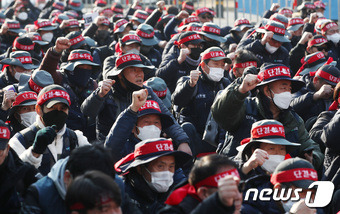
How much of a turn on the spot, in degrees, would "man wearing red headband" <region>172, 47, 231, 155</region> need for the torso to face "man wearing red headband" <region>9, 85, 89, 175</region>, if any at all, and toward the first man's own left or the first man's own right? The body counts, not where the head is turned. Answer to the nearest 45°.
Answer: approximately 90° to the first man's own right

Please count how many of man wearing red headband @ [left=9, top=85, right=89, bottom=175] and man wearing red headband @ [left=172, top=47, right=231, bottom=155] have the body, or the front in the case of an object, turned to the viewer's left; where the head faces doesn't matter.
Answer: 0

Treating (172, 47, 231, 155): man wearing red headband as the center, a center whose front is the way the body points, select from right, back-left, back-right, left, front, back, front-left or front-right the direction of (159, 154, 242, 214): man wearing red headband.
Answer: front-right

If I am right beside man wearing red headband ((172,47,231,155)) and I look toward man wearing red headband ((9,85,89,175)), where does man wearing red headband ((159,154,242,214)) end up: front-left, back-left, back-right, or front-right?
front-left

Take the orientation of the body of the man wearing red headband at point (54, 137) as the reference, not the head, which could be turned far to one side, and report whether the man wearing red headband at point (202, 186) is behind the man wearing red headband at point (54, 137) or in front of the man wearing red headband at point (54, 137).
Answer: in front

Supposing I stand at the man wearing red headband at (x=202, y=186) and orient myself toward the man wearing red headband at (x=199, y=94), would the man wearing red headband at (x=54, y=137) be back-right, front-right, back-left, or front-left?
front-left

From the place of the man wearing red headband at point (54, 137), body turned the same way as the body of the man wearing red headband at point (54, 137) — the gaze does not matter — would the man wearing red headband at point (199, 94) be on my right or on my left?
on my left

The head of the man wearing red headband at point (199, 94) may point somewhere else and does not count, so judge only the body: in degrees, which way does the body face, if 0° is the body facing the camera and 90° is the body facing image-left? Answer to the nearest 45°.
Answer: approximately 315°
